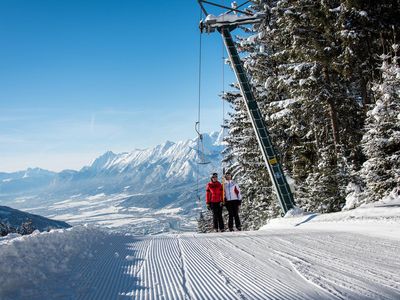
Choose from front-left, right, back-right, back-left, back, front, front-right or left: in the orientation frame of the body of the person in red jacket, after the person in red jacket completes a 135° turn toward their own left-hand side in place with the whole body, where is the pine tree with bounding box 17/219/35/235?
left

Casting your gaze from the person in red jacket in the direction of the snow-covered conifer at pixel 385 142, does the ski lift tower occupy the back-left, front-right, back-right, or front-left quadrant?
front-left

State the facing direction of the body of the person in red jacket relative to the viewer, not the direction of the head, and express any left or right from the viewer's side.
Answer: facing the viewer

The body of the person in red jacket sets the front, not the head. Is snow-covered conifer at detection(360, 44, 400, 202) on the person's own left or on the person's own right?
on the person's own left
